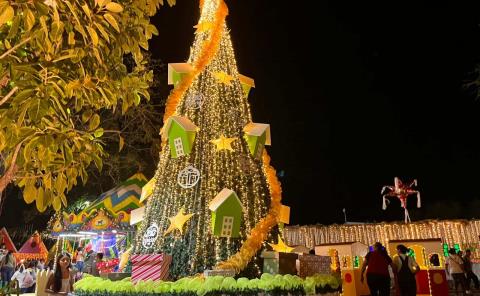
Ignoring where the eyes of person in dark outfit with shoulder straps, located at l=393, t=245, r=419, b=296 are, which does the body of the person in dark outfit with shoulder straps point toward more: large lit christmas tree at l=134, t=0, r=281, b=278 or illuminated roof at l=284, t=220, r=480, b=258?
the illuminated roof

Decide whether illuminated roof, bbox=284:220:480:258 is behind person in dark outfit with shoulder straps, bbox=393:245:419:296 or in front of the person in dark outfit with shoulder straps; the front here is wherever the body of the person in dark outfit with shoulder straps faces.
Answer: in front

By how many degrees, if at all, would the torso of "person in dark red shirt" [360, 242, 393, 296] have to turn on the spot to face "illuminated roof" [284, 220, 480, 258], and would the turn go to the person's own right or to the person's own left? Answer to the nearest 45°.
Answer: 0° — they already face it

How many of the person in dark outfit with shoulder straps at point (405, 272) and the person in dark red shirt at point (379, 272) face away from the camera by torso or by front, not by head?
2

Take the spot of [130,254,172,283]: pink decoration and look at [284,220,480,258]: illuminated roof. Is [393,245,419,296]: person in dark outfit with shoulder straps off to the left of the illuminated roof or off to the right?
right

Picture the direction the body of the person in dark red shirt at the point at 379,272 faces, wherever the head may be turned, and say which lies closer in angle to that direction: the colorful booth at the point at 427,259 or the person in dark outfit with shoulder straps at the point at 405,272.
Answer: the colorful booth

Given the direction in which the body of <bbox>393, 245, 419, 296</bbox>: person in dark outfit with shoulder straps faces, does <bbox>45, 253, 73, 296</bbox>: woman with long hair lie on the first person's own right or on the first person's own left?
on the first person's own left

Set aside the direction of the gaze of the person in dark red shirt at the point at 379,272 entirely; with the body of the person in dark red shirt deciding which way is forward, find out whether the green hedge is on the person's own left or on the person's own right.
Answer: on the person's own left

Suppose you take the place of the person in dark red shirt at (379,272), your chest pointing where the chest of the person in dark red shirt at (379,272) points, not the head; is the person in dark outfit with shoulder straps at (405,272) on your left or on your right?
on your right

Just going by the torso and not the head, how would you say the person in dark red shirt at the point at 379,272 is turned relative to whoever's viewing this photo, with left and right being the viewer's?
facing away from the viewer

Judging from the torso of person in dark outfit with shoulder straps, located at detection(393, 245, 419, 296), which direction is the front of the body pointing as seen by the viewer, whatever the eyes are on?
away from the camera

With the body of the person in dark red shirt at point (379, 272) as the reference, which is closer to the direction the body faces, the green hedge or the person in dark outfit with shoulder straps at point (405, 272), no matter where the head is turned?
the person in dark outfit with shoulder straps

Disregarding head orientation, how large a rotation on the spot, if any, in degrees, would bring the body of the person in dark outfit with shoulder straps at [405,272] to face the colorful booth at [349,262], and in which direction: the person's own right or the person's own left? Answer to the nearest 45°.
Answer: approximately 45° to the person's own left

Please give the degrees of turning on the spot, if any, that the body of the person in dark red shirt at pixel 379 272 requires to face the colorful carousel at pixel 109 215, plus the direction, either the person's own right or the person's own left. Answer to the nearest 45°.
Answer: approximately 90° to the person's own left
